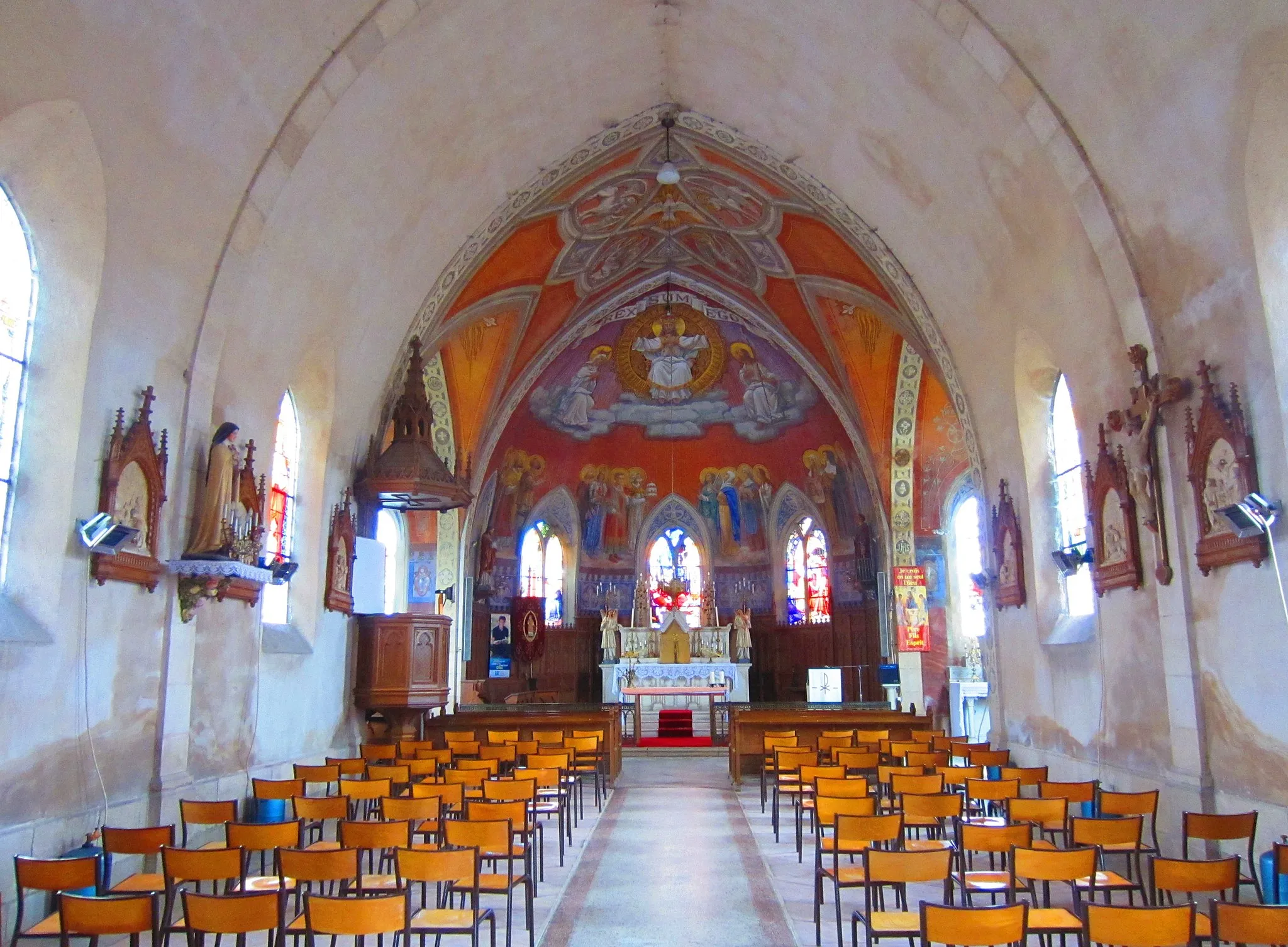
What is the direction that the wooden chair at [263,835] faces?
away from the camera

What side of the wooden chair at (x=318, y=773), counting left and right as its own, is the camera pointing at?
back

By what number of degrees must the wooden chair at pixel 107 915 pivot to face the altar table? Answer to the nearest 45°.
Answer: approximately 45° to its right

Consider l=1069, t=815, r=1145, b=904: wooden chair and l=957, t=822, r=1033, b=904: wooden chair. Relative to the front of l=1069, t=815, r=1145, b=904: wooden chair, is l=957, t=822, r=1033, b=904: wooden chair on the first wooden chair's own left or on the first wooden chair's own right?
on the first wooden chair's own left

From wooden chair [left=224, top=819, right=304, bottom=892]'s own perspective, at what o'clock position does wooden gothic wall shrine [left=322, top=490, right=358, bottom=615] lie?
The wooden gothic wall shrine is roughly at 12 o'clock from the wooden chair.

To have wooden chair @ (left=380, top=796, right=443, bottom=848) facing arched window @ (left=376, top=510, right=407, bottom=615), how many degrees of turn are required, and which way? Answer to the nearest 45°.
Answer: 0° — it already faces it

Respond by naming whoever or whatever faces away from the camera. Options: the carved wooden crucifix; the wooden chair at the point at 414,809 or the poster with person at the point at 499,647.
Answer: the wooden chair

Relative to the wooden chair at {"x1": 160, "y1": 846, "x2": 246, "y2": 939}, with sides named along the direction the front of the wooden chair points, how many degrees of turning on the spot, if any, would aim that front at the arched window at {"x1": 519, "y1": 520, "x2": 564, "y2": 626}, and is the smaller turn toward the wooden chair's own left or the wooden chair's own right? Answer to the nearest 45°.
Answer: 0° — it already faces it

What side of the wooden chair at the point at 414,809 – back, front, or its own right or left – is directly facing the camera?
back

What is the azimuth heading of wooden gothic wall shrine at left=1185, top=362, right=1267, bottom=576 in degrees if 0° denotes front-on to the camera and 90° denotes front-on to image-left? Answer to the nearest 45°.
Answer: approximately 45°

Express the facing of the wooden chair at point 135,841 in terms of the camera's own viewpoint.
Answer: facing away from the viewer

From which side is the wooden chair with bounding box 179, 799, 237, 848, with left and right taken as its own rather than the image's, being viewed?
back

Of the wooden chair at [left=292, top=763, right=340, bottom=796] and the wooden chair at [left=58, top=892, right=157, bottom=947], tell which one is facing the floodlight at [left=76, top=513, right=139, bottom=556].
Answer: the wooden chair at [left=58, top=892, right=157, bottom=947]

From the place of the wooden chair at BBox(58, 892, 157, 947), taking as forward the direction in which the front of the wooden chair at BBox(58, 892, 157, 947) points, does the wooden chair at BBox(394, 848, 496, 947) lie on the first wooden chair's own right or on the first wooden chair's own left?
on the first wooden chair's own right

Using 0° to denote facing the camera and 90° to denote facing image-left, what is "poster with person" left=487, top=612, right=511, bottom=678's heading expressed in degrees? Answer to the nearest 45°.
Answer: approximately 0°
